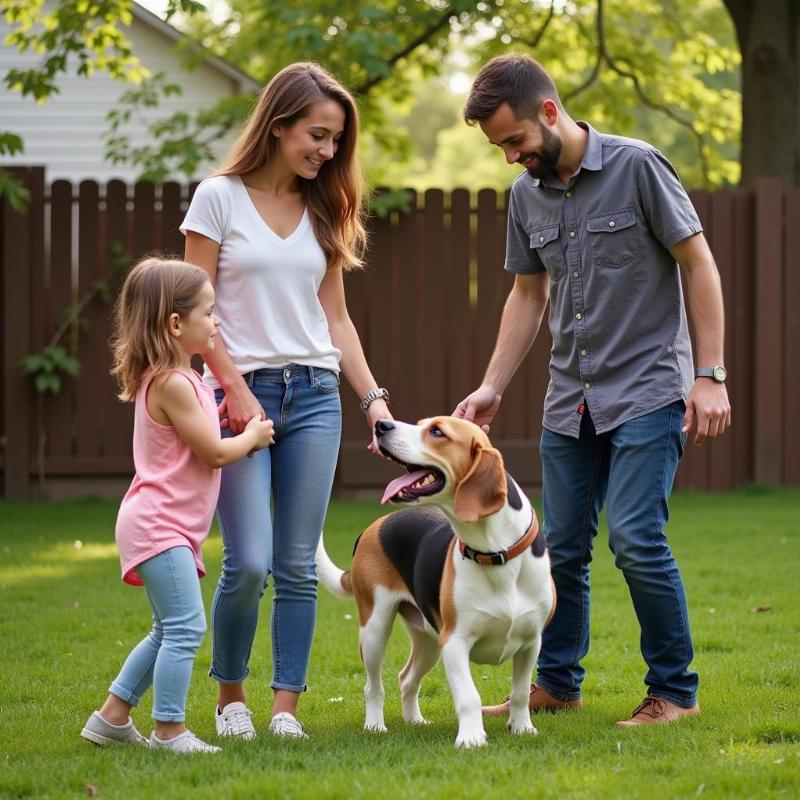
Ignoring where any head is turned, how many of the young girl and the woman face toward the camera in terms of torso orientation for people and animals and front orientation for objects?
1

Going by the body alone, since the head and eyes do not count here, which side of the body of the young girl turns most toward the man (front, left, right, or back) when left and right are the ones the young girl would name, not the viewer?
front

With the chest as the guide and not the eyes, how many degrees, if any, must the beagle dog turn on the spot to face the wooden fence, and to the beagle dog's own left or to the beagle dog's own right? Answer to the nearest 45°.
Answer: approximately 135° to the beagle dog's own left

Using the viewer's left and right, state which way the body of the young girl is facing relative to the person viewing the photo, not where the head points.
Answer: facing to the right of the viewer

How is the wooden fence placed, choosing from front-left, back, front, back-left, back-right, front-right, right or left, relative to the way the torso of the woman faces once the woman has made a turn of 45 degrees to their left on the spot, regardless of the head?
back-left

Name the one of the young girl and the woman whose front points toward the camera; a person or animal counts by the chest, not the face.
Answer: the woman

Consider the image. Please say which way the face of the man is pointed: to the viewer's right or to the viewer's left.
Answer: to the viewer's left

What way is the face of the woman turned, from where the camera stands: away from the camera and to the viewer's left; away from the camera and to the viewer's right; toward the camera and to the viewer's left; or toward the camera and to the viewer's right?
toward the camera and to the viewer's right

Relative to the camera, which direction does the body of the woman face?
toward the camera

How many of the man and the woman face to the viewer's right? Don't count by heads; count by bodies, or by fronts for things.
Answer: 0

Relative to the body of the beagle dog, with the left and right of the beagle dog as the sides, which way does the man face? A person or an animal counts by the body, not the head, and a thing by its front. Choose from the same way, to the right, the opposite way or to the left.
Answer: to the right

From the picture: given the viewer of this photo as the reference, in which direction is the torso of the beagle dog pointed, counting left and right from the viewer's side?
facing the viewer and to the right of the viewer

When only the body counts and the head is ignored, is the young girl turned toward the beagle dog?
yes

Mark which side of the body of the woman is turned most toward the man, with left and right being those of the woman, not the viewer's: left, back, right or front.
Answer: left

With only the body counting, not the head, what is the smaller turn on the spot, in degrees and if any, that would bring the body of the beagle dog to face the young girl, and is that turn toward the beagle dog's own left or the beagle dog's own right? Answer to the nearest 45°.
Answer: approximately 135° to the beagle dog's own right

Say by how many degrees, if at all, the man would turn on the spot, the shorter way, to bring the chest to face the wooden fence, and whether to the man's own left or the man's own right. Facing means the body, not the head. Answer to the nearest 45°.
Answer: approximately 135° to the man's own right

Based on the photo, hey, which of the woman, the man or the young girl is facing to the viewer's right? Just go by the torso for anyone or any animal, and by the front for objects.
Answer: the young girl

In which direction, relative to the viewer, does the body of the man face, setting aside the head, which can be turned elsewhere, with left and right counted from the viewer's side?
facing the viewer and to the left of the viewer
